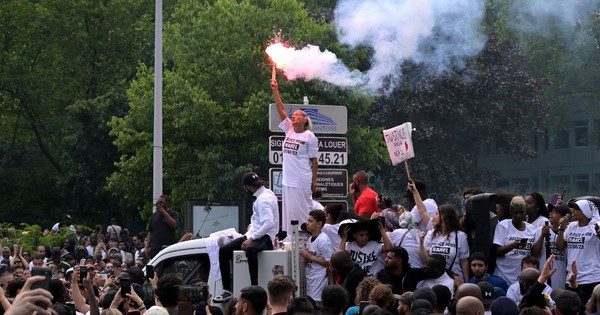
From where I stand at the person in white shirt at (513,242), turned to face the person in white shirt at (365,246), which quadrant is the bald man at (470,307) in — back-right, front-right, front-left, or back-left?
front-left

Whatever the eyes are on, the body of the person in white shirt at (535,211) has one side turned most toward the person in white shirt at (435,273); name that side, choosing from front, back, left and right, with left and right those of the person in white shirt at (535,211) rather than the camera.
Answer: front

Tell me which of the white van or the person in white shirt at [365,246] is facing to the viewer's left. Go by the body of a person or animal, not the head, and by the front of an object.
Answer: the white van

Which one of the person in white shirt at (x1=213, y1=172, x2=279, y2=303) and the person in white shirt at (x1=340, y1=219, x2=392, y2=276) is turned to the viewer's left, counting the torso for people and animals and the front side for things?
the person in white shirt at (x1=213, y1=172, x2=279, y2=303)

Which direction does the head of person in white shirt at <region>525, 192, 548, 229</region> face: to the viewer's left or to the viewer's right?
to the viewer's left

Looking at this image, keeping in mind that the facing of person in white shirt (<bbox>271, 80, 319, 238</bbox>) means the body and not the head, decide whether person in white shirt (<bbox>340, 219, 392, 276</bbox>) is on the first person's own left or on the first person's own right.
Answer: on the first person's own left

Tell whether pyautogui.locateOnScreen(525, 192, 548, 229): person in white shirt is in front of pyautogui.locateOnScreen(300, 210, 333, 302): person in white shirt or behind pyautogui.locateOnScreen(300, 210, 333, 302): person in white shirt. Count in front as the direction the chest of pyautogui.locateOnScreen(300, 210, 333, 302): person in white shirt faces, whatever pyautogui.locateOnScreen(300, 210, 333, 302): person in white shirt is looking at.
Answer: behind

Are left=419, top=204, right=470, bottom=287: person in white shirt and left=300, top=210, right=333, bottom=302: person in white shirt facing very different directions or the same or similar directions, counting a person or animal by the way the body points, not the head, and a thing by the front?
same or similar directions

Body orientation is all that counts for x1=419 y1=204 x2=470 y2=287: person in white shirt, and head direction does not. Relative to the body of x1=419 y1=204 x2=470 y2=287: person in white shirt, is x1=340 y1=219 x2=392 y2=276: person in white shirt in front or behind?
in front

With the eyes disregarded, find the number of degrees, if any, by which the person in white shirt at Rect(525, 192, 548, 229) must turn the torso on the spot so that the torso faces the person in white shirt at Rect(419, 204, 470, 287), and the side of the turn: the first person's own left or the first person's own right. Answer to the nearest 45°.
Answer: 0° — they already face them

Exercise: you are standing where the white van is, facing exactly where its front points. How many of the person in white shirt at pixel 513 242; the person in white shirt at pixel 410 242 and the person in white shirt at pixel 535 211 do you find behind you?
3

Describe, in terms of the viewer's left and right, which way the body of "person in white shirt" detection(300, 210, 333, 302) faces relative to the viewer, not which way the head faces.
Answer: facing the viewer and to the left of the viewer

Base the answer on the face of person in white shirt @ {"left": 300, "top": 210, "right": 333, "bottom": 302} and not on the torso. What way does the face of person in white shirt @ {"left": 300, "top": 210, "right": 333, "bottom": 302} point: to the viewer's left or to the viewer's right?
to the viewer's left
